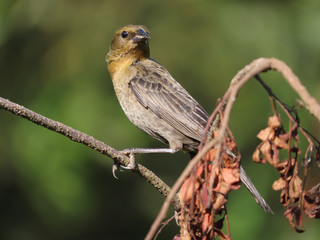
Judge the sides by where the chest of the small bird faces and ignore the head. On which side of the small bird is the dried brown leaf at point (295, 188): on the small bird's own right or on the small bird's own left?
on the small bird's own left

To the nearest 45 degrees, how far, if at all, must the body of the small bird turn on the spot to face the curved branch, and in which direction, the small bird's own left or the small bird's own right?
approximately 90° to the small bird's own left

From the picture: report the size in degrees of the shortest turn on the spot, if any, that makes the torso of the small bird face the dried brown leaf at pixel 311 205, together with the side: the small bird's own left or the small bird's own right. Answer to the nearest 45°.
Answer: approximately 90° to the small bird's own left

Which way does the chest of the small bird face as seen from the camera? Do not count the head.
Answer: to the viewer's left
